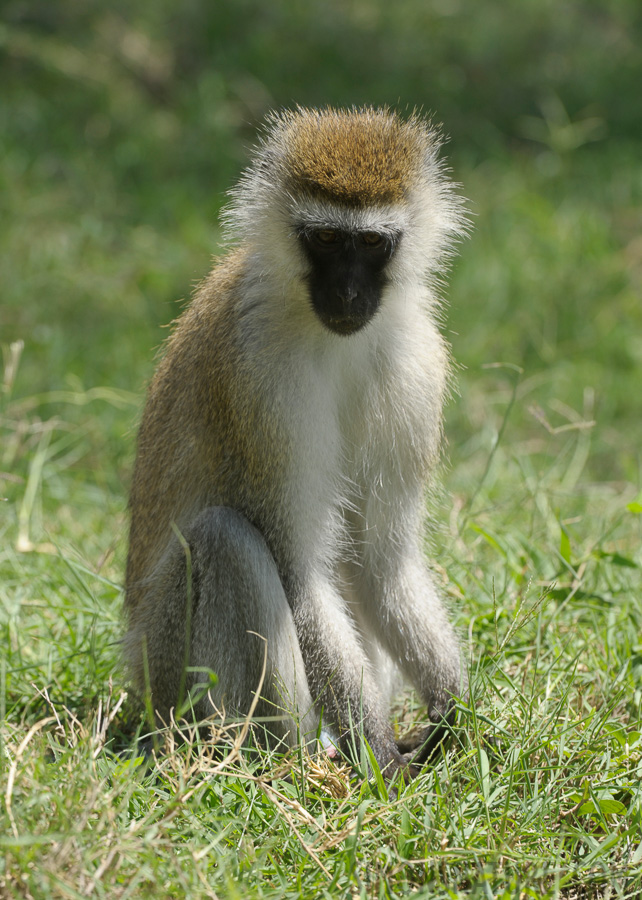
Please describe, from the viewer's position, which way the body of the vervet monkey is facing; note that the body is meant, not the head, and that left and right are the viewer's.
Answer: facing the viewer and to the right of the viewer
